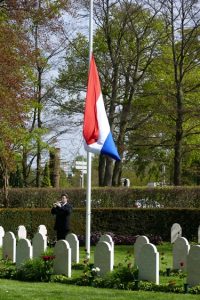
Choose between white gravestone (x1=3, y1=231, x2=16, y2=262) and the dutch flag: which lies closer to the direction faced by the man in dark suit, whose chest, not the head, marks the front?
the white gravestone

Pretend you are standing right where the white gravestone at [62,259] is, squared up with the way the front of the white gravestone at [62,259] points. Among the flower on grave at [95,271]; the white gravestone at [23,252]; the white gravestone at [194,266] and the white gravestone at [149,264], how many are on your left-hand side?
3

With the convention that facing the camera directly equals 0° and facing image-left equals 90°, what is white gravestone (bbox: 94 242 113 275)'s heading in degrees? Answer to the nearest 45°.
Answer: approximately 45°

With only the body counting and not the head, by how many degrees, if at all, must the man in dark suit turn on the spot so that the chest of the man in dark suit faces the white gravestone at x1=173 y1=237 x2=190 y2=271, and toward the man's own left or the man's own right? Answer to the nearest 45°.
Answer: approximately 90° to the man's own left

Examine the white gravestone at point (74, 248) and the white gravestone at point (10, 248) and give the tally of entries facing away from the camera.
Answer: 0

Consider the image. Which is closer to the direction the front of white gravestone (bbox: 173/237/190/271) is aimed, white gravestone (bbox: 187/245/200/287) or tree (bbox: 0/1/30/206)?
the white gravestone
